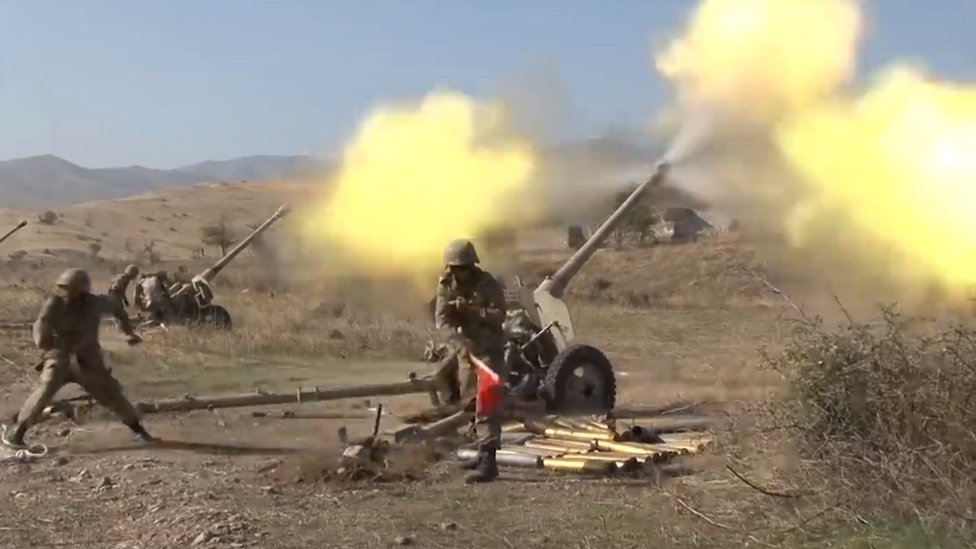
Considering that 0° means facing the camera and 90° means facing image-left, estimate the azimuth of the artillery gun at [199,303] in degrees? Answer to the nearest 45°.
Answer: approximately 270°

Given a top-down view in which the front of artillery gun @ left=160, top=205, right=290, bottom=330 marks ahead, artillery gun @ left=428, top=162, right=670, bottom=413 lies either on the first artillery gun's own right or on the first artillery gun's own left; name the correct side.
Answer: on the first artillery gun's own right

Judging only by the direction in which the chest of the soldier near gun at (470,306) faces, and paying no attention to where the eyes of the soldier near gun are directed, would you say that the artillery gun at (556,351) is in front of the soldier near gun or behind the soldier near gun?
behind

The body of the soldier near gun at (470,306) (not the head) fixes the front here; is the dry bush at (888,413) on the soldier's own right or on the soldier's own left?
on the soldier's own left

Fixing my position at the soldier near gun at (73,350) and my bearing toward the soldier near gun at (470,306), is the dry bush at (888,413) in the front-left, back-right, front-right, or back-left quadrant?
front-right

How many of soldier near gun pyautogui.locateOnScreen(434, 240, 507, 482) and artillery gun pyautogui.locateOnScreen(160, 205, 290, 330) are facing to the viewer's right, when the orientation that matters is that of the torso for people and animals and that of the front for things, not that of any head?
1

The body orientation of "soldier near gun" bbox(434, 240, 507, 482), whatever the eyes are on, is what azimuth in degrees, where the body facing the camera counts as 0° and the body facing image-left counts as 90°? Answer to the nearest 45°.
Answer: approximately 45°

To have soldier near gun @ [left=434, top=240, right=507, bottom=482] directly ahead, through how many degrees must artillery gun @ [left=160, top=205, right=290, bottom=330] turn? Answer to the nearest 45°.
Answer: approximately 90° to its right
